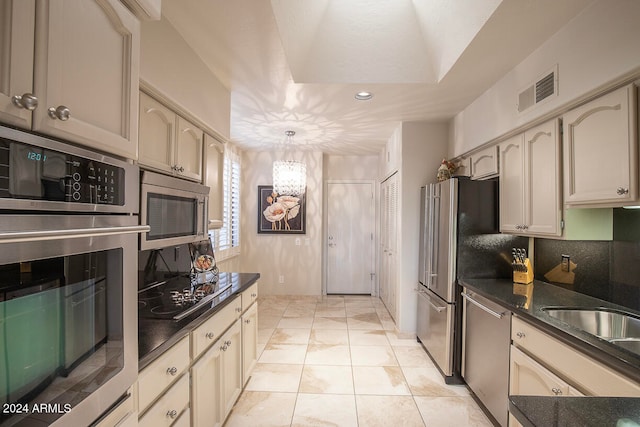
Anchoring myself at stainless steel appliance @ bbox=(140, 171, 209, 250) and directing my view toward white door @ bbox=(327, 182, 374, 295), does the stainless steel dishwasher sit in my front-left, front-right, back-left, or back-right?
front-right

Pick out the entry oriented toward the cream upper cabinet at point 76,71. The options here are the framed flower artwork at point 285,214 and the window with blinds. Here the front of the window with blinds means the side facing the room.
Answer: the framed flower artwork

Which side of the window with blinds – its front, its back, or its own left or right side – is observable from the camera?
right

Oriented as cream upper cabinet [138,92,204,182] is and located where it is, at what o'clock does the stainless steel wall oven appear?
The stainless steel wall oven is roughly at 2 o'clock from the cream upper cabinet.

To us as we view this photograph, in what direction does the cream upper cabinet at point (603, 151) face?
facing the viewer and to the left of the viewer

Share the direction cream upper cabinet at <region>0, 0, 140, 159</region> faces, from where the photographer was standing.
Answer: facing the viewer and to the right of the viewer

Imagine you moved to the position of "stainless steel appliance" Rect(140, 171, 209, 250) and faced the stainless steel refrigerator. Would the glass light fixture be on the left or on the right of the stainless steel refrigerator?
left

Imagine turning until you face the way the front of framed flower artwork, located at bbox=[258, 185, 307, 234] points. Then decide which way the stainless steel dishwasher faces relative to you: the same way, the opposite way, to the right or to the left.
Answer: to the right

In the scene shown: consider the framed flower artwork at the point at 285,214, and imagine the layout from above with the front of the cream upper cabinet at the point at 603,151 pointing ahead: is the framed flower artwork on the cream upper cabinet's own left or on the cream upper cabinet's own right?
on the cream upper cabinet's own right

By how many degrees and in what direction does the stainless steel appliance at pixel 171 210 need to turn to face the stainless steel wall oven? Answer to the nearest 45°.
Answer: approximately 45° to its right

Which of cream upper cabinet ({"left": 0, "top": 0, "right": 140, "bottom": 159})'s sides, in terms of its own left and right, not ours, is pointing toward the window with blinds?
left

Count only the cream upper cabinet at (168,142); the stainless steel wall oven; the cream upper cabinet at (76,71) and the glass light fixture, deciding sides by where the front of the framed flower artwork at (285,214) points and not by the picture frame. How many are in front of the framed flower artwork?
4

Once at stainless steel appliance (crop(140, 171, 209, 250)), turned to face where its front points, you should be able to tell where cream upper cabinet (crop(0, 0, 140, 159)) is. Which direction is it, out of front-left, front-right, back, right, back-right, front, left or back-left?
front-right

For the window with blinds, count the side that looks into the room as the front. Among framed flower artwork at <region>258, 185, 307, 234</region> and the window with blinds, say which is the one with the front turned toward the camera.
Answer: the framed flower artwork

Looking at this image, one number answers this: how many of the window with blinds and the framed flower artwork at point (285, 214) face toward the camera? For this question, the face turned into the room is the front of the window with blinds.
1

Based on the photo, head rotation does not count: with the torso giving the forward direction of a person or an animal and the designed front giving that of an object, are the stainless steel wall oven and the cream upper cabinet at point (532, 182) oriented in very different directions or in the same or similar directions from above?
very different directions

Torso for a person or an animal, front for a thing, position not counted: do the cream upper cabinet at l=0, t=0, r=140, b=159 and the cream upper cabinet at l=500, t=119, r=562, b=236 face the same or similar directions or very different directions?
very different directions

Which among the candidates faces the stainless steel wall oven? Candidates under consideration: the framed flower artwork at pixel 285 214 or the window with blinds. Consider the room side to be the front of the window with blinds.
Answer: the framed flower artwork

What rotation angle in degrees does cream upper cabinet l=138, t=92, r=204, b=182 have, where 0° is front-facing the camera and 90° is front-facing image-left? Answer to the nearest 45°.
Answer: approximately 315°

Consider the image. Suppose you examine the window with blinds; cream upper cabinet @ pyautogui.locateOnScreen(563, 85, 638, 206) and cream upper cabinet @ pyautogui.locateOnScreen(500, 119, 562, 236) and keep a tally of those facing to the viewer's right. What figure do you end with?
1

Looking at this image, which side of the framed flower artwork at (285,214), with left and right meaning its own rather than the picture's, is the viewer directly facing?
front

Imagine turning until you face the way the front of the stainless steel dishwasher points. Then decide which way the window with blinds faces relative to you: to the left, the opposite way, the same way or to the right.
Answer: the opposite way

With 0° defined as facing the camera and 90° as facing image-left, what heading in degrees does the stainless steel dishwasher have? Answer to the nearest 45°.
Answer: approximately 45°
